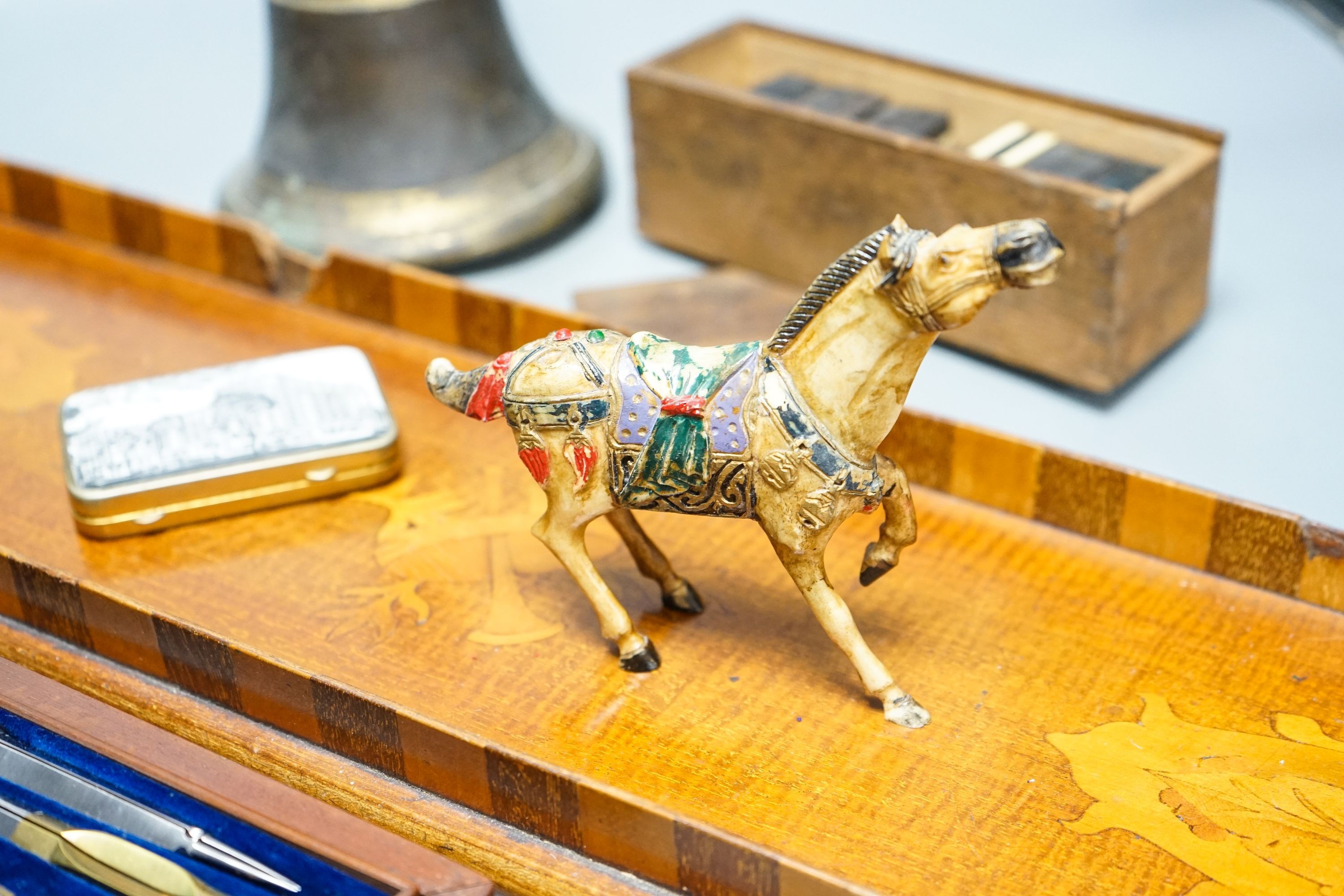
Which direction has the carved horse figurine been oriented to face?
to the viewer's right

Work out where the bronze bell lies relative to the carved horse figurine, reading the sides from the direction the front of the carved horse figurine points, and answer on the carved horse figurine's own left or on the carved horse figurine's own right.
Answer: on the carved horse figurine's own left

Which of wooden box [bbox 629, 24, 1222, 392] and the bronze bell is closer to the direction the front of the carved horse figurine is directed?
the wooden box

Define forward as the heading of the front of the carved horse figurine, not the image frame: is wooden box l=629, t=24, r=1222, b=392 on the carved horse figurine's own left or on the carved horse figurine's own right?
on the carved horse figurine's own left

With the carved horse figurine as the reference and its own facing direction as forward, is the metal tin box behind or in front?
behind

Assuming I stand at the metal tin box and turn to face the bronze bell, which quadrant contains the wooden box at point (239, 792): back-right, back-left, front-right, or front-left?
back-right
